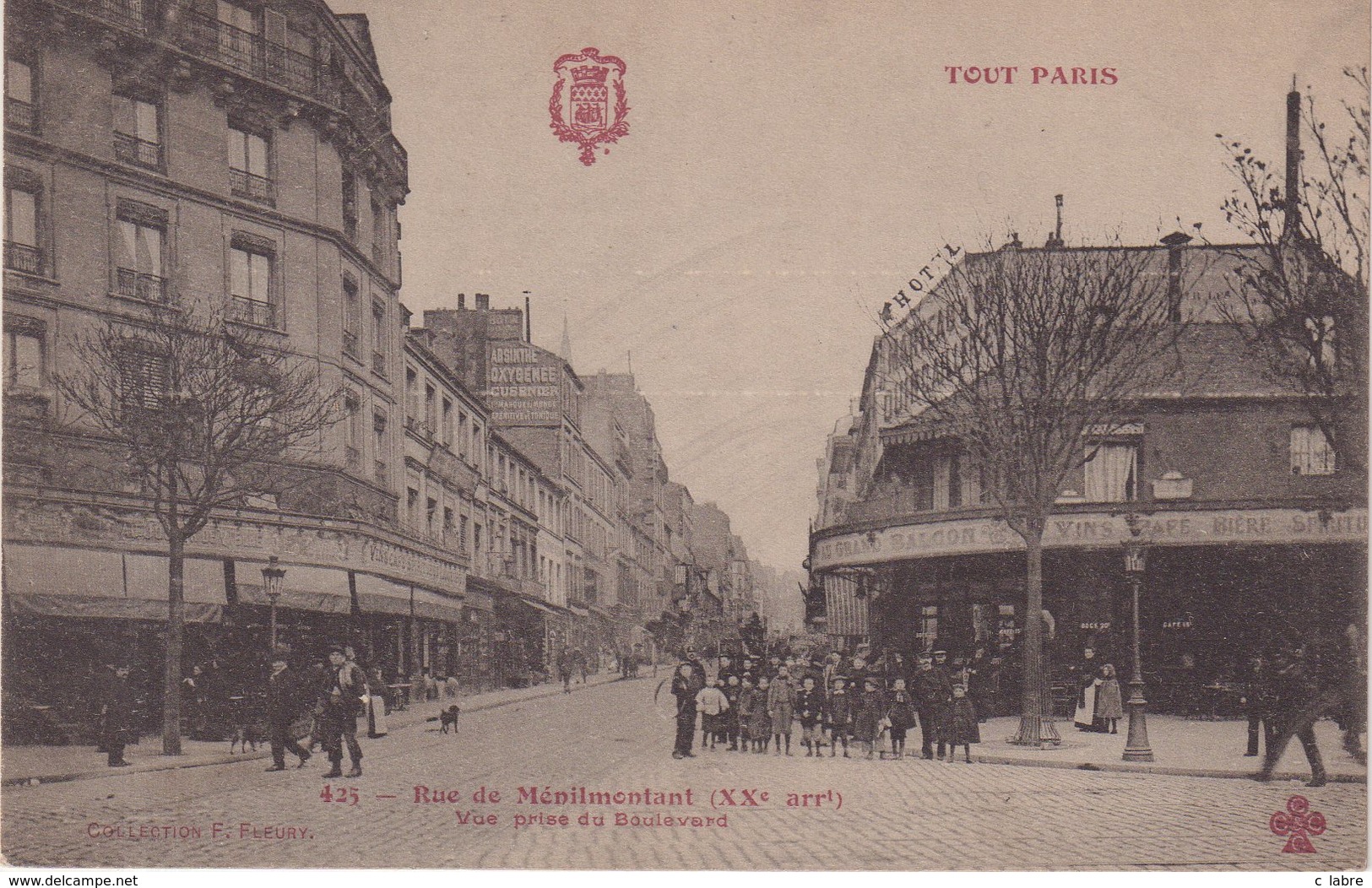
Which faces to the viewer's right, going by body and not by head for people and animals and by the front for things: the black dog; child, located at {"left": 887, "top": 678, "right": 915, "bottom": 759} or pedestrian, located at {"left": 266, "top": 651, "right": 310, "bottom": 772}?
the black dog

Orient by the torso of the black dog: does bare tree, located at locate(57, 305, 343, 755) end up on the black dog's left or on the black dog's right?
on the black dog's right

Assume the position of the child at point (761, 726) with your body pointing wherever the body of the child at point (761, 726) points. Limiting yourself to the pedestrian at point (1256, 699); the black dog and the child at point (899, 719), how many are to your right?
1

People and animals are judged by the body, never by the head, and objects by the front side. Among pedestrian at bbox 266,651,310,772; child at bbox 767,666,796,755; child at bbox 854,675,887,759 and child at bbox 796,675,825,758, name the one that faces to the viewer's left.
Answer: the pedestrian

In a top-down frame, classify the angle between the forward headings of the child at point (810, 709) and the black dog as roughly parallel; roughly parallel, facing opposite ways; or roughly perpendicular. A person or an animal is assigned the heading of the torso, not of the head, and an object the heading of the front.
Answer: roughly perpendicular
